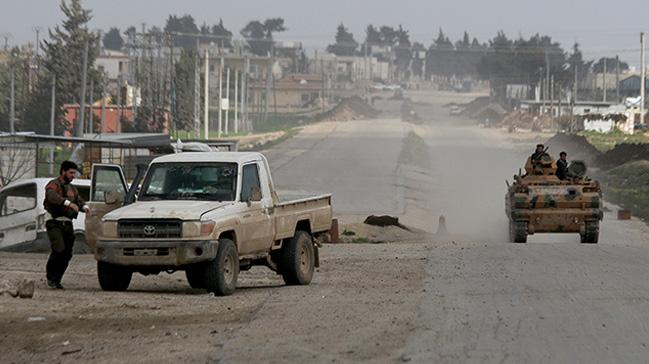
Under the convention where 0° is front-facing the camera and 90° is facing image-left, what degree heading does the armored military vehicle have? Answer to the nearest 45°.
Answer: approximately 0°

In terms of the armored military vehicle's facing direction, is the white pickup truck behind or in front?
in front

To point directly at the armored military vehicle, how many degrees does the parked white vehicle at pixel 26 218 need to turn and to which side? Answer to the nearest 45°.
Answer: approximately 180°

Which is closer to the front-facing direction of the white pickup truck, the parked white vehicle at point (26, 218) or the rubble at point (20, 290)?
the rubble

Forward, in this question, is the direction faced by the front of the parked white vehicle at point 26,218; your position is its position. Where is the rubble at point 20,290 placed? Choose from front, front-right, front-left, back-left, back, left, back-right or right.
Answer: left

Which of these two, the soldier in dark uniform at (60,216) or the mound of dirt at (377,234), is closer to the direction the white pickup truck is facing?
the soldier in dark uniform

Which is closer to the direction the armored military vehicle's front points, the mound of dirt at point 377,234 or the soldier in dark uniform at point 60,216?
the soldier in dark uniform

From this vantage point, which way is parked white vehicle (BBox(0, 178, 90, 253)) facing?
to the viewer's left

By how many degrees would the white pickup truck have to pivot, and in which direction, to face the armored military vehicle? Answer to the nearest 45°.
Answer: approximately 180°

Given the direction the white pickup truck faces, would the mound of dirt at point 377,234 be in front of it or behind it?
behind

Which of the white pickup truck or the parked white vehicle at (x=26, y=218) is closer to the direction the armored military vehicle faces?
the white pickup truck
